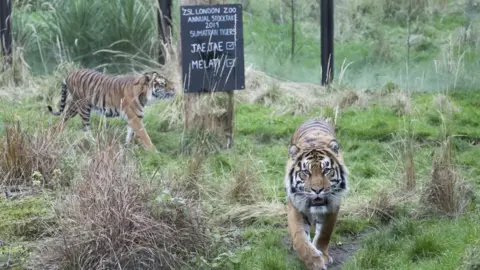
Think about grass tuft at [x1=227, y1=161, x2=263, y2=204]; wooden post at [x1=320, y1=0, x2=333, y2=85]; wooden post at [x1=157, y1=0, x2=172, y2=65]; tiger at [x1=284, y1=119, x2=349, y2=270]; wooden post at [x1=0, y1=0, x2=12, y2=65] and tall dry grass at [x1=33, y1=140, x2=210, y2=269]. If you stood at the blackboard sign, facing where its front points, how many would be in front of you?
3

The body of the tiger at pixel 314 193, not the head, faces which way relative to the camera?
toward the camera

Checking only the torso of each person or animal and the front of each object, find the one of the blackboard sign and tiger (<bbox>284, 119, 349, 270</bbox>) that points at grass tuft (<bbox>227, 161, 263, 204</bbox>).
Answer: the blackboard sign

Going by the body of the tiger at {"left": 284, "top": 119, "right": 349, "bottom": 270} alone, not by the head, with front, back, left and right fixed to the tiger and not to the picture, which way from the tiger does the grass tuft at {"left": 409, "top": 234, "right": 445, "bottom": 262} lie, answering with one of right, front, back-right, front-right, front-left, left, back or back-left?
left

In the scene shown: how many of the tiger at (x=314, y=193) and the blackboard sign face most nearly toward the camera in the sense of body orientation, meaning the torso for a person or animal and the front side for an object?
2

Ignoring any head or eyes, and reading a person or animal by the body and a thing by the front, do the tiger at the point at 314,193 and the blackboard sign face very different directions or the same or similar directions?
same or similar directions

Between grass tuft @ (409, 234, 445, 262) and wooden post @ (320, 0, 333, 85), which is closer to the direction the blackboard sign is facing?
the grass tuft

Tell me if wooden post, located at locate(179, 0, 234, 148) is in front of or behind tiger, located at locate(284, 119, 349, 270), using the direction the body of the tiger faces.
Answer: behind

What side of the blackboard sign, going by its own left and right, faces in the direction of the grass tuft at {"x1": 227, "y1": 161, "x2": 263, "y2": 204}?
front

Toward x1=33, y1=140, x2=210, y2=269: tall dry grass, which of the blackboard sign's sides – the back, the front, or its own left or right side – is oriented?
front

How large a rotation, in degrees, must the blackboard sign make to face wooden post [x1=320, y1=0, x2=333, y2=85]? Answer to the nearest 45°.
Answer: approximately 135° to its left

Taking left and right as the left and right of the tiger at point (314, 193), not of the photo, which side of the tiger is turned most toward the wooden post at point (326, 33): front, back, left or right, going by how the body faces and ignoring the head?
back

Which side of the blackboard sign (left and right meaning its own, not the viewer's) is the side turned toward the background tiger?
right
